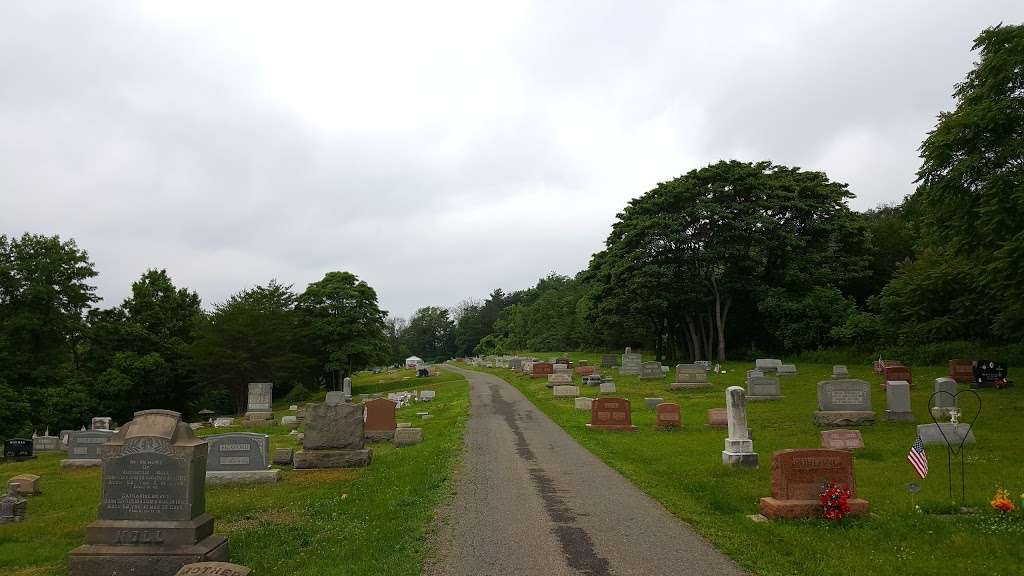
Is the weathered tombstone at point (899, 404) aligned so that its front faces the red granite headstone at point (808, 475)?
yes

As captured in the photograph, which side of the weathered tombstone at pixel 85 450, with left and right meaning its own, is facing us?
front

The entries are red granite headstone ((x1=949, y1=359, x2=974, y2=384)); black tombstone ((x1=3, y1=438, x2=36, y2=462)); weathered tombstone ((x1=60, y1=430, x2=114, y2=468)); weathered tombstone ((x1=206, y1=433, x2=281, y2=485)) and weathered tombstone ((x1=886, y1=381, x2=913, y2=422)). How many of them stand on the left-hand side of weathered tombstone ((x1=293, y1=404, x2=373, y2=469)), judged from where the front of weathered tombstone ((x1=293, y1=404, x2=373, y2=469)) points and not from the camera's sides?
2

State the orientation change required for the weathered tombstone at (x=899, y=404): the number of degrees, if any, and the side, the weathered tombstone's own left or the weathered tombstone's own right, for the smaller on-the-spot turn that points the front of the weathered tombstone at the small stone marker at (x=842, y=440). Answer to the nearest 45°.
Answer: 0° — it already faces it

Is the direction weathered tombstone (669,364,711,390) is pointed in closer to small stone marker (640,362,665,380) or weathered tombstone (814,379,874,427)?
the weathered tombstone

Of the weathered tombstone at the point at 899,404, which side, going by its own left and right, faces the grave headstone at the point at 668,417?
right

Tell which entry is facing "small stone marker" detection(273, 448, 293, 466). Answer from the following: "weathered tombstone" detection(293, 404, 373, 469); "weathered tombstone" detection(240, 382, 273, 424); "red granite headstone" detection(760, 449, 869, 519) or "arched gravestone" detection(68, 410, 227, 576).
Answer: "weathered tombstone" detection(240, 382, 273, 424)

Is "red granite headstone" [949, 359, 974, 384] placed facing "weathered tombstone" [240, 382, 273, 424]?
no

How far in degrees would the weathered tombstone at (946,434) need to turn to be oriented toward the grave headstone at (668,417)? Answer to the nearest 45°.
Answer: approximately 90° to its right

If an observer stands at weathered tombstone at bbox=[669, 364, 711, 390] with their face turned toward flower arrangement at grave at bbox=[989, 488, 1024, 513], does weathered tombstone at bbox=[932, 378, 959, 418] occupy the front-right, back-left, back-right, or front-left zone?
front-left

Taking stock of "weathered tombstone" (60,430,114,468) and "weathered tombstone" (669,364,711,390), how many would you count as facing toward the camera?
2

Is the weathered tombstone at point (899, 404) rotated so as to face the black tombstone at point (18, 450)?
no

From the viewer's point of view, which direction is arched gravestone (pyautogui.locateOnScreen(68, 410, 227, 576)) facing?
toward the camera

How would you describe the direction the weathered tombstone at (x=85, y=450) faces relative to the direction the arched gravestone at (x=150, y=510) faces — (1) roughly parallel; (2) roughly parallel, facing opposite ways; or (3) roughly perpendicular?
roughly parallel

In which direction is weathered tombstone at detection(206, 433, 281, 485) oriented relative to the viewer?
toward the camera

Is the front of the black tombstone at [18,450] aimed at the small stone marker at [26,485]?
yes

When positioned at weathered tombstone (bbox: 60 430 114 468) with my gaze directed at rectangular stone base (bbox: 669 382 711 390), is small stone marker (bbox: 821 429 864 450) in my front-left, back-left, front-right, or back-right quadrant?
front-right

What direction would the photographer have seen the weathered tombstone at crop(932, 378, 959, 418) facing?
facing the viewer
